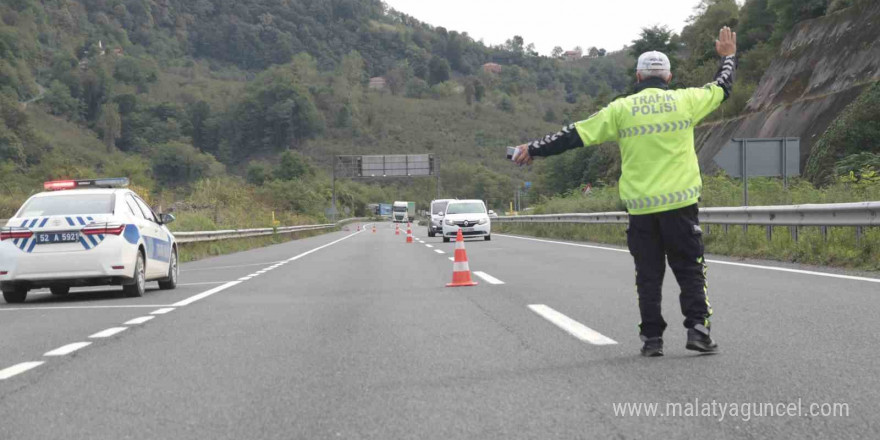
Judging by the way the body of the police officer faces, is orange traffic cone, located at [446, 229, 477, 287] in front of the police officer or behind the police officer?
in front

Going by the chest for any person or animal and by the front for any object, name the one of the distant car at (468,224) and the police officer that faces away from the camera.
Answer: the police officer

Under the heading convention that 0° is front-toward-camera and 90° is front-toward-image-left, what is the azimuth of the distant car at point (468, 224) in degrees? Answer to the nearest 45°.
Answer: approximately 0°

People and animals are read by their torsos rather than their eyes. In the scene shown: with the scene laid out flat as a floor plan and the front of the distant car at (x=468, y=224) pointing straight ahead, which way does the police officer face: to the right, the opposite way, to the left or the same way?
the opposite way

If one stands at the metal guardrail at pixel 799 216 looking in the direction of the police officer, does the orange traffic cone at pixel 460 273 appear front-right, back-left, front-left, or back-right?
front-right

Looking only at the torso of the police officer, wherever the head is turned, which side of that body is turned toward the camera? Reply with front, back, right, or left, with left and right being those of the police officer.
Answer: back

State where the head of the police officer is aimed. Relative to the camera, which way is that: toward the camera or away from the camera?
away from the camera

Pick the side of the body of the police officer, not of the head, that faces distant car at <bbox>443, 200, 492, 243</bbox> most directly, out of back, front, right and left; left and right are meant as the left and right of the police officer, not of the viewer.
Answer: front

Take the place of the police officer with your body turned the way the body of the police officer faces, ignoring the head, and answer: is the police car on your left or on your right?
on your left

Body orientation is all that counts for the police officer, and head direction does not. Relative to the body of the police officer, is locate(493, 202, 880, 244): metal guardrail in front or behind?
in front

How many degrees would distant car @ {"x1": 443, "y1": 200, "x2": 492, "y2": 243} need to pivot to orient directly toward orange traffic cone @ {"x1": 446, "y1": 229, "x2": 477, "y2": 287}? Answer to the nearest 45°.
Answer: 0° — it already faces it

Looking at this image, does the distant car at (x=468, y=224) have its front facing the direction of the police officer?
yes

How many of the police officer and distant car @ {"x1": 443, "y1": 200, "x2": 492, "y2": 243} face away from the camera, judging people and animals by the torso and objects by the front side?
1
